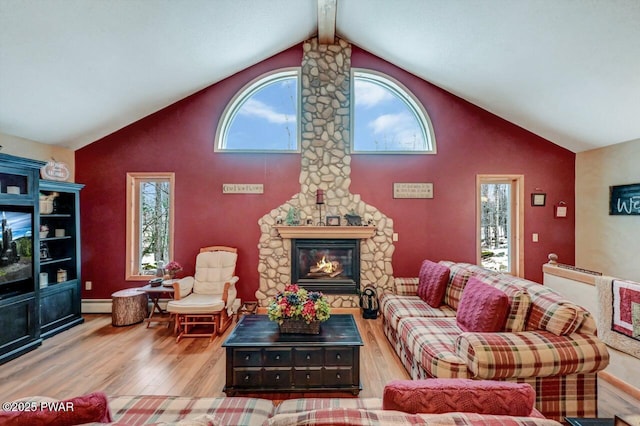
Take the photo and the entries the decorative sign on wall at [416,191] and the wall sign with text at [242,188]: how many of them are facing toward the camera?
2

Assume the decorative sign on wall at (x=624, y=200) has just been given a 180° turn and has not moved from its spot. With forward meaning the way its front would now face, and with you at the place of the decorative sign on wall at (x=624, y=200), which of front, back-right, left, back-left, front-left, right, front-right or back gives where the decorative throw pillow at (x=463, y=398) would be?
back-right

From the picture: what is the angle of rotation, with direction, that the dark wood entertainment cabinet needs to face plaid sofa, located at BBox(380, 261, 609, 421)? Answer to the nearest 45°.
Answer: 0° — it already faces it

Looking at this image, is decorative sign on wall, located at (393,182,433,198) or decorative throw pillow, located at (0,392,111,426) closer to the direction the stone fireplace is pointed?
the decorative throw pillow

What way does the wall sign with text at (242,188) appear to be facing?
toward the camera

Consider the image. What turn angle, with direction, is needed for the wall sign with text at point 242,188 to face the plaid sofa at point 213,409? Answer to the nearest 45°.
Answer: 0° — it already faces it

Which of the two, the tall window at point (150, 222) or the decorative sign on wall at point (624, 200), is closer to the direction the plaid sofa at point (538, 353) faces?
the tall window

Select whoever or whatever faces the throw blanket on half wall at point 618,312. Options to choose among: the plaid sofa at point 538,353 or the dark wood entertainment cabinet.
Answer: the dark wood entertainment cabinet

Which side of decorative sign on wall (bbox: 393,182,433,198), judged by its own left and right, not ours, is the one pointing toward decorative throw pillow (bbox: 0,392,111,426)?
front

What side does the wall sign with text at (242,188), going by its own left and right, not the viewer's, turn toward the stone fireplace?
left

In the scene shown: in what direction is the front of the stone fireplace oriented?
toward the camera

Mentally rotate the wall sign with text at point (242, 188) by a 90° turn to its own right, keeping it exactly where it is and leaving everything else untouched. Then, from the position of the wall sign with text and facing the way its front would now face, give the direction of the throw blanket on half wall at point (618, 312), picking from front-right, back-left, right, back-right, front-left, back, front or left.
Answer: back-left

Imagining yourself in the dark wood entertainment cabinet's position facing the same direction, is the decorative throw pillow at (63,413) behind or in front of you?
in front

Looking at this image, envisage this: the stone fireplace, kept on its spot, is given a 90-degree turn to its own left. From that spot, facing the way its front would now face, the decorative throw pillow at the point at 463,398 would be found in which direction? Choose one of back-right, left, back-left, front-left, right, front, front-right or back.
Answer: right

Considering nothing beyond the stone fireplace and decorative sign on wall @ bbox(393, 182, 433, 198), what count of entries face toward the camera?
2

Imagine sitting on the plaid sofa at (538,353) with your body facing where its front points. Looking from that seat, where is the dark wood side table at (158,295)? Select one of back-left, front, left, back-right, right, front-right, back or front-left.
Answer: front-right

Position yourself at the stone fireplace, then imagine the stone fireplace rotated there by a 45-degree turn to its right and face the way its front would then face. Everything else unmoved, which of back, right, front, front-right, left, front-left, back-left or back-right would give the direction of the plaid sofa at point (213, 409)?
front-left
